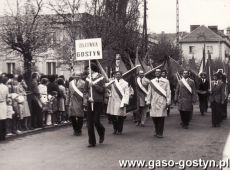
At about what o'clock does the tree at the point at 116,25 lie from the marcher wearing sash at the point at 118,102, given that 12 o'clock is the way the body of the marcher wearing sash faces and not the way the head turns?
The tree is roughly at 6 o'clock from the marcher wearing sash.

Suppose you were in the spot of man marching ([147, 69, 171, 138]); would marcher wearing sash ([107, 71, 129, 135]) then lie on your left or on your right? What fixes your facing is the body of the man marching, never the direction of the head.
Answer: on your right

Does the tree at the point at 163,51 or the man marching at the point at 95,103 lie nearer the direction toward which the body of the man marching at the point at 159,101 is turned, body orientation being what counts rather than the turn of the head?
the man marching

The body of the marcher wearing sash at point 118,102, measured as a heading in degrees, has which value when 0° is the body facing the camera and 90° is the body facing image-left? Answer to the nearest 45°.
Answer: approximately 0°

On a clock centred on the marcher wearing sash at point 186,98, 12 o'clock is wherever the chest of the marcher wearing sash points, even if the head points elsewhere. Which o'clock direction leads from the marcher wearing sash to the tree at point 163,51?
The tree is roughly at 6 o'clock from the marcher wearing sash.

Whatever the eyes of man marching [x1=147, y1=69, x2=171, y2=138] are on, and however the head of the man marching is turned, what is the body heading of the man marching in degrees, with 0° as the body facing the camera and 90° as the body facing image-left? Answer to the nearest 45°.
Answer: approximately 0°

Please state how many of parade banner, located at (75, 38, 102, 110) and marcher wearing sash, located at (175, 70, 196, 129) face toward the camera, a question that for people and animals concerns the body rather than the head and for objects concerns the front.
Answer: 2

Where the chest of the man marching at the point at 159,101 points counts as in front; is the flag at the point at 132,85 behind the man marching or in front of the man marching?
behind

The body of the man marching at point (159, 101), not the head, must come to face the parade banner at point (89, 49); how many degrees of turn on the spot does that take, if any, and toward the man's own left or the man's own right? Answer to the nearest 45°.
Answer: approximately 45° to the man's own right
